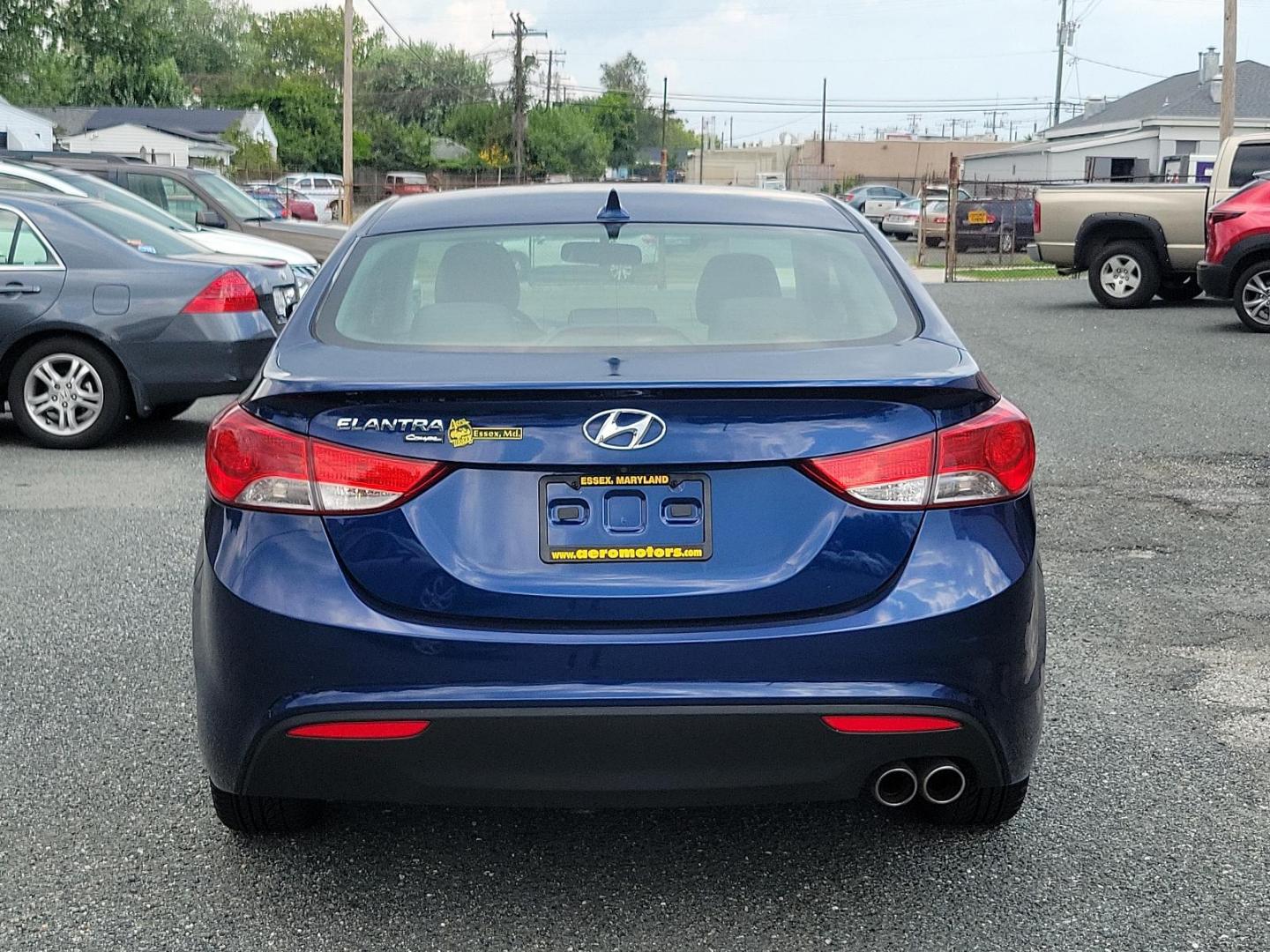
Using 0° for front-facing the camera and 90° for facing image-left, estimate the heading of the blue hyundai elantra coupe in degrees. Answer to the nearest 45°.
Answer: approximately 180°

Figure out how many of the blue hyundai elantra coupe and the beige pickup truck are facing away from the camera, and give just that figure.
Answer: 1

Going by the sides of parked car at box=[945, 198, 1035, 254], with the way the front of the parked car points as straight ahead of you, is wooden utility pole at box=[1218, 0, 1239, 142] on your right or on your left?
on your right

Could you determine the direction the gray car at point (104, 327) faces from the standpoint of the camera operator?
facing to the left of the viewer

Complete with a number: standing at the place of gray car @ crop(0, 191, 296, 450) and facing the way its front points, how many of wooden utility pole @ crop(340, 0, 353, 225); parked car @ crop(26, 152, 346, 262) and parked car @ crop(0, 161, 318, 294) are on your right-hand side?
3

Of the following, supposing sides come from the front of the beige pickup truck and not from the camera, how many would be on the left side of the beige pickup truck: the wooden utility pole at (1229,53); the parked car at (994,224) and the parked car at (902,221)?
3

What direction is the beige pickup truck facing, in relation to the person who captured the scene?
facing to the right of the viewer
